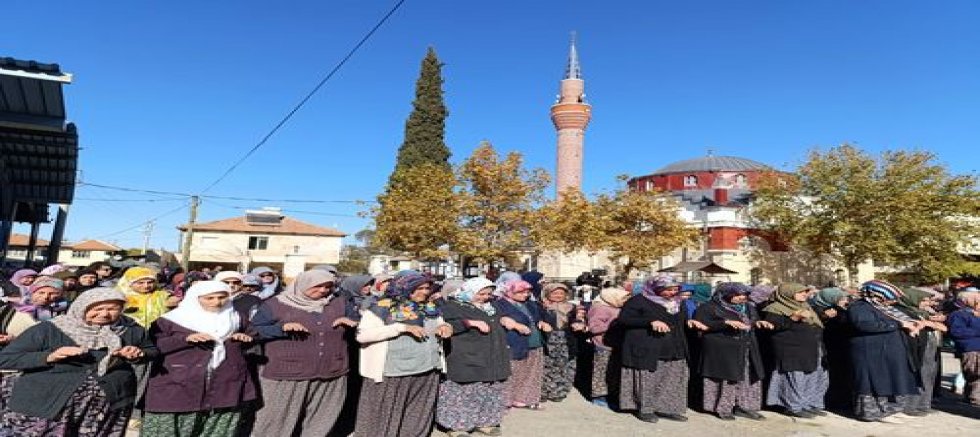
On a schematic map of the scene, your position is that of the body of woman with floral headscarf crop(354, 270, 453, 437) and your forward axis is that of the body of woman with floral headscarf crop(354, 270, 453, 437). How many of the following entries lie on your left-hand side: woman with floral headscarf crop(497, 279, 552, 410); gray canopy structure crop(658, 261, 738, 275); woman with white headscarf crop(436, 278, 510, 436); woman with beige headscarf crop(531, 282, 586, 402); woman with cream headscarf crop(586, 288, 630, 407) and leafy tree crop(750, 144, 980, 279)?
6

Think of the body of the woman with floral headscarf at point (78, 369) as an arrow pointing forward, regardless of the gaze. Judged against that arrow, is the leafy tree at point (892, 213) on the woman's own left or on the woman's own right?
on the woman's own left

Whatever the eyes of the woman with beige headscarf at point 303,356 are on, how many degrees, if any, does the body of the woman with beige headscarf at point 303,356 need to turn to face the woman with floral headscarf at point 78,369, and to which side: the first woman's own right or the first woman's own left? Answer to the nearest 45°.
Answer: approximately 90° to the first woman's own right

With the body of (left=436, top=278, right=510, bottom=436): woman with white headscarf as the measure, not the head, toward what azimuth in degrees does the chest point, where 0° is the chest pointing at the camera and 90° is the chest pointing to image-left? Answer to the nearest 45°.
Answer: approximately 315°

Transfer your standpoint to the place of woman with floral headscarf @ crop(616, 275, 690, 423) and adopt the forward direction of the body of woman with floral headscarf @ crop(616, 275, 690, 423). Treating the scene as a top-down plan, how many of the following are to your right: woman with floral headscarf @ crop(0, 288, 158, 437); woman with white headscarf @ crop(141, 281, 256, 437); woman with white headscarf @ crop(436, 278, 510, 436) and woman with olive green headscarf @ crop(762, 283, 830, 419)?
3

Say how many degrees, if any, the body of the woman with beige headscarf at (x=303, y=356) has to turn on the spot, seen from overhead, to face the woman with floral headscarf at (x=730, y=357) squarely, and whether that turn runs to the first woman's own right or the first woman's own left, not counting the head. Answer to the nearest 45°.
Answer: approximately 45° to the first woman's own left

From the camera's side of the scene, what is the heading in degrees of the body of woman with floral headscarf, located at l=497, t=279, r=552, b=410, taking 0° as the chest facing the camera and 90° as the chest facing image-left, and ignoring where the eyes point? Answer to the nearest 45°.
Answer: approximately 315°

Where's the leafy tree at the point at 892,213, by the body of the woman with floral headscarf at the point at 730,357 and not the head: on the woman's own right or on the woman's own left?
on the woman's own left

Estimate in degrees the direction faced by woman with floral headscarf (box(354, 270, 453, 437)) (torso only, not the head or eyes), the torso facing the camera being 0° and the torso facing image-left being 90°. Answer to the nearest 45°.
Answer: approximately 315°

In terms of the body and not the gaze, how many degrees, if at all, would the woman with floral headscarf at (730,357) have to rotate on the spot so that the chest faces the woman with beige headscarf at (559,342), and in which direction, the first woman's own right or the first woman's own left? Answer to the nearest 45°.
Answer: approximately 135° to the first woman's own right

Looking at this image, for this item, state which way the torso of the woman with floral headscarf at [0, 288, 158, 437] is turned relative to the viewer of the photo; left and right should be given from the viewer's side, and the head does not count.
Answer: facing the viewer and to the right of the viewer

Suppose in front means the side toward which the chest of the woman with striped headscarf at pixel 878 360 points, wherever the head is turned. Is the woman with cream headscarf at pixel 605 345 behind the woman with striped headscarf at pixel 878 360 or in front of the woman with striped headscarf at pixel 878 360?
behind

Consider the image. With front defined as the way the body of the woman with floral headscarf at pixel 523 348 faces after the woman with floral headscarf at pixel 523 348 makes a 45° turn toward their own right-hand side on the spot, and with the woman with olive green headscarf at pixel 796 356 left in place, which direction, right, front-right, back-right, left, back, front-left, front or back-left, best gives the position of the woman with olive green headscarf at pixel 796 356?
left
